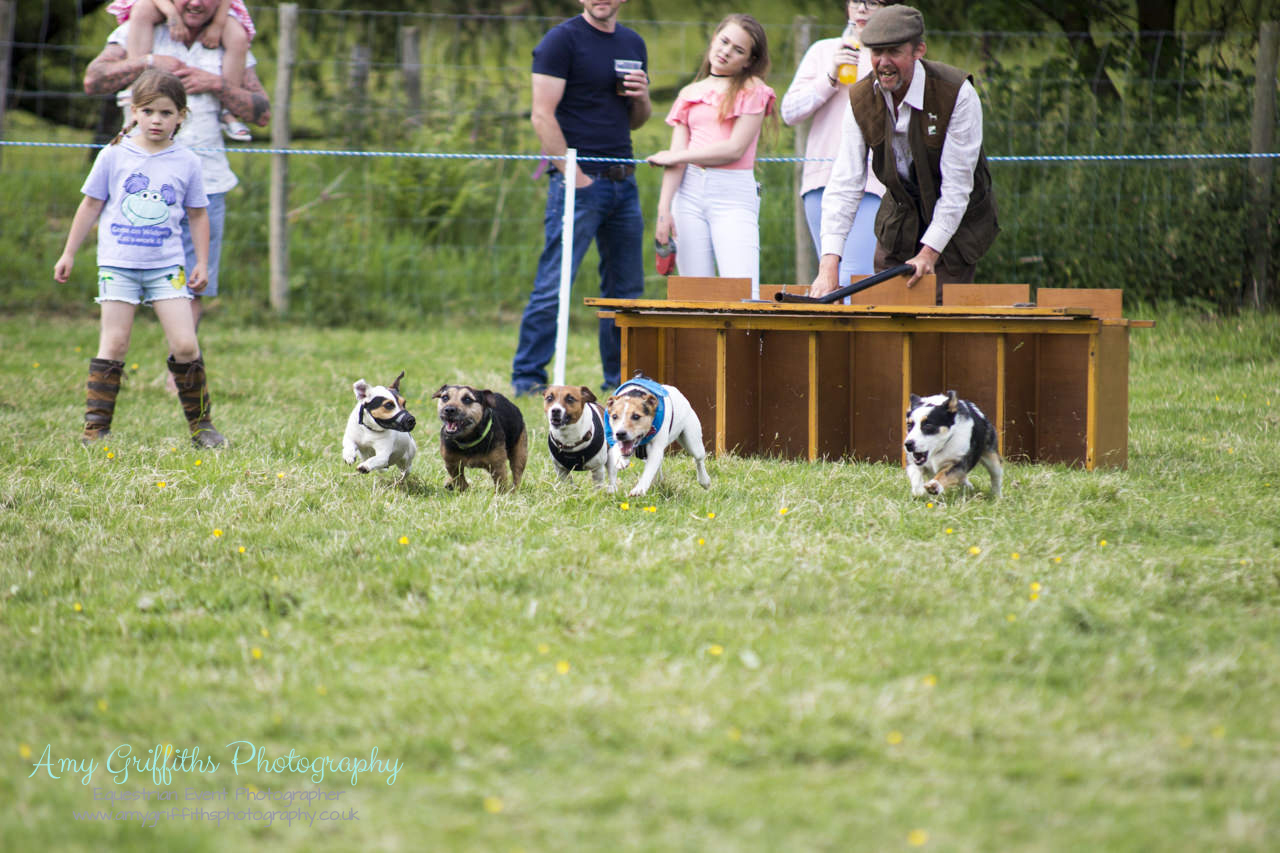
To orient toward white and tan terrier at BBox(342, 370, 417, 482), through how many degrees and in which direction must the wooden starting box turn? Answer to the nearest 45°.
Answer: approximately 45° to its right

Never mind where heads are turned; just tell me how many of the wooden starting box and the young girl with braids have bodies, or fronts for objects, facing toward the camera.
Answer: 2

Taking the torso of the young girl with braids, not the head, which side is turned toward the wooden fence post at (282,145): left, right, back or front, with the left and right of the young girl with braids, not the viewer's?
back

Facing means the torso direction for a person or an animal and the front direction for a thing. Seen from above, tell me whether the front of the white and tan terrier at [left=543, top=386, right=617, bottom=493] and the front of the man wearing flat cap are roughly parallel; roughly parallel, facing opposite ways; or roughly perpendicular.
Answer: roughly parallel

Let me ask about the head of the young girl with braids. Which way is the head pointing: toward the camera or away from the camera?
toward the camera

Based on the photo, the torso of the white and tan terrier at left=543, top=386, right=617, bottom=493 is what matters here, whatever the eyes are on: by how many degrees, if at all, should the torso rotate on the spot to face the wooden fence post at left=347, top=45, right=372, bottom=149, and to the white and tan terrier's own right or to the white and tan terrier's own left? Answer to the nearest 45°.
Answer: approximately 135° to the white and tan terrier's own right

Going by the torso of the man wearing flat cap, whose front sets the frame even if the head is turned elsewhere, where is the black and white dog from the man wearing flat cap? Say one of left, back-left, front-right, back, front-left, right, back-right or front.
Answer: front-left

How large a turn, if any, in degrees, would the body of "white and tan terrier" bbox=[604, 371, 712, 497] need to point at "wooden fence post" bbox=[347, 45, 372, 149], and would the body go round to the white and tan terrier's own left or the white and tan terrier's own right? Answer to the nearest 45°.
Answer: approximately 135° to the white and tan terrier's own right

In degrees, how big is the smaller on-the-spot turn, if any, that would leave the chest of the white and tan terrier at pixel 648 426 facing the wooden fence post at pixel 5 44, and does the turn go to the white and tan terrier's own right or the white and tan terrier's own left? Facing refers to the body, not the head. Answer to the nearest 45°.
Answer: approximately 90° to the white and tan terrier's own right

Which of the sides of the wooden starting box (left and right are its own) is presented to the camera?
front

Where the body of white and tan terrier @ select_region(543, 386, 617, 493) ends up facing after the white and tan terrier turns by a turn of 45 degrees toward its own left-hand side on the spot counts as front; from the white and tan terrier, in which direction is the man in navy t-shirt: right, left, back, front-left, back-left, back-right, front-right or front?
back

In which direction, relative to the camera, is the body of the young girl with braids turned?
toward the camera

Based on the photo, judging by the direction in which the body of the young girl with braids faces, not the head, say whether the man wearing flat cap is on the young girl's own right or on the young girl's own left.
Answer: on the young girl's own left

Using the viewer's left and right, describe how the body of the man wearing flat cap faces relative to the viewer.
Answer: facing the viewer and to the left of the viewer
